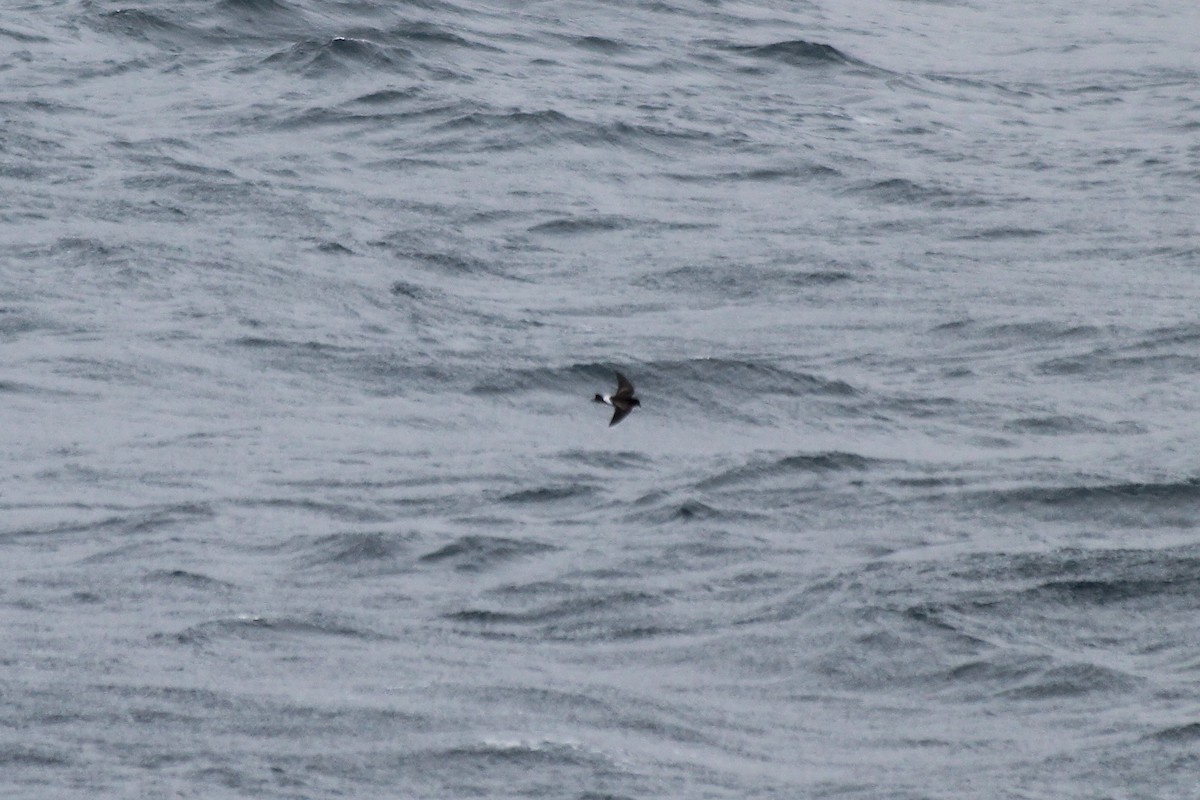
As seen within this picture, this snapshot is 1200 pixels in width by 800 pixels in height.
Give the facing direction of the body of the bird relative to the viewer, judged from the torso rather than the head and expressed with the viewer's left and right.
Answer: facing to the right of the viewer
